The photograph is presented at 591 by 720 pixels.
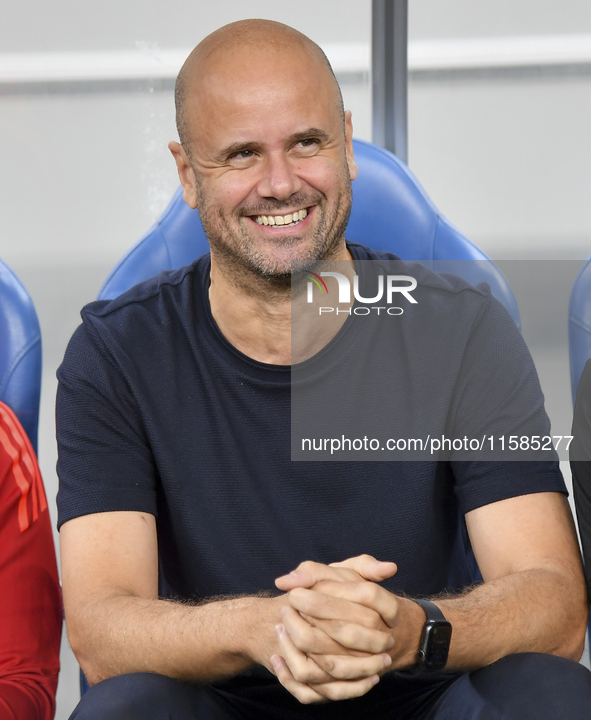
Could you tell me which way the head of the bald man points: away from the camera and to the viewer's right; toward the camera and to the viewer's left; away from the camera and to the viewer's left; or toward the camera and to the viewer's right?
toward the camera and to the viewer's right

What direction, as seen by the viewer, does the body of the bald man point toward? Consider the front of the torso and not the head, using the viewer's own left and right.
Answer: facing the viewer

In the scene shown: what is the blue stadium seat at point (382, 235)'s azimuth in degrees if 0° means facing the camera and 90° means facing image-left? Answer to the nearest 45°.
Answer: approximately 0°
